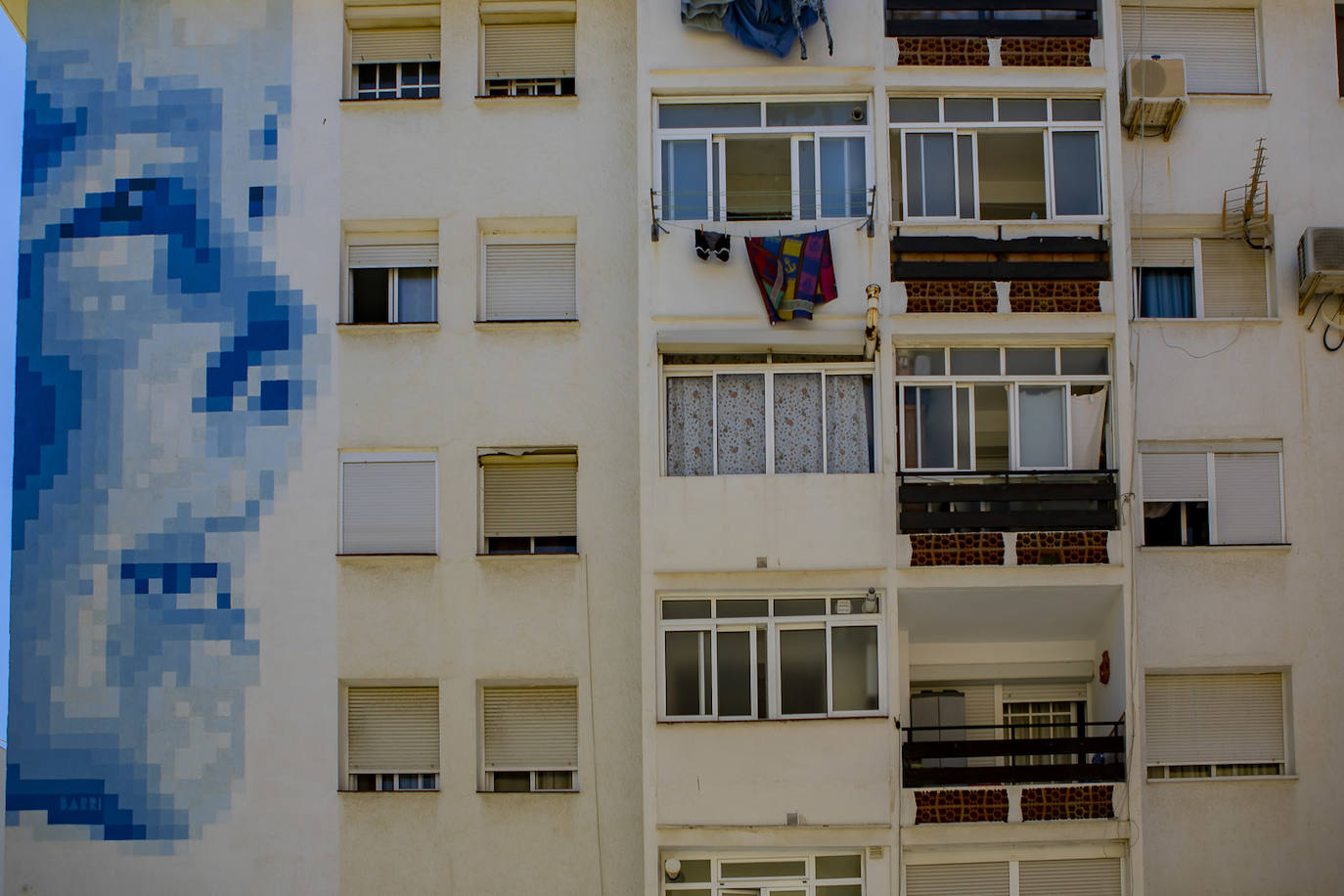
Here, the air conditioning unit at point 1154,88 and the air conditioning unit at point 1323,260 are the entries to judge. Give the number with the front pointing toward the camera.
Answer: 2

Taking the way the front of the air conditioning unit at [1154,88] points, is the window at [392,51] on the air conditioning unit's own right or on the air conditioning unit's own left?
on the air conditioning unit's own right

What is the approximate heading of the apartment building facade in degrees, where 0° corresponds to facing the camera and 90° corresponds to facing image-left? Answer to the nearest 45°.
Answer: approximately 0°

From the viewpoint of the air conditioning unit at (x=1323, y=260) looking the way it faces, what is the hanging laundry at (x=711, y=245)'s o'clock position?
The hanging laundry is roughly at 2 o'clock from the air conditioning unit.

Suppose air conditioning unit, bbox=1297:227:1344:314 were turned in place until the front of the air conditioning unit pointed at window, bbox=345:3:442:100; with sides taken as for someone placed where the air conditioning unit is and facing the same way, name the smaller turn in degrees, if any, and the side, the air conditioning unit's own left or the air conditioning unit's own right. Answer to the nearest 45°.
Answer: approximately 90° to the air conditioning unit's own right

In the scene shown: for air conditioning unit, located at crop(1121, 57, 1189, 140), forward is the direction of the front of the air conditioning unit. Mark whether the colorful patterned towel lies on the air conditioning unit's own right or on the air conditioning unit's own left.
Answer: on the air conditioning unit's own right

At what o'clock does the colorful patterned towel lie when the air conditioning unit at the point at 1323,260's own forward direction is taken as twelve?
The colorful patterned towel is roughly at 2 o'clock from the air conditioning unit.

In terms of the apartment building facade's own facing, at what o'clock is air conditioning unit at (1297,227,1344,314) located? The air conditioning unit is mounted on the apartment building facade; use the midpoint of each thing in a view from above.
The air conditioning unit is roughly at 9 o'clock from the apartment building facade.
